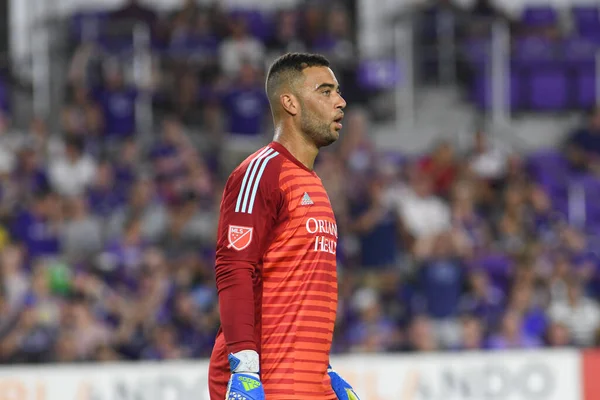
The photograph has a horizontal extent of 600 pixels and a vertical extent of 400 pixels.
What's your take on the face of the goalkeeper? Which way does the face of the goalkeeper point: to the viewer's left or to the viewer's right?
to the viewer's right

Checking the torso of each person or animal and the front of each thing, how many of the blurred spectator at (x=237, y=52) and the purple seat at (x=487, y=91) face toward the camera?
2

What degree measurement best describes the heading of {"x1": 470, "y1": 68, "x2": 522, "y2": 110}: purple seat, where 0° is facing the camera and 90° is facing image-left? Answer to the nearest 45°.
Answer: approximately 0°

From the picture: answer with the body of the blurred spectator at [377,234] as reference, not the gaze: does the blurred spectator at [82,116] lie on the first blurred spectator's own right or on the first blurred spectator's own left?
on the first blurred spectator's own right

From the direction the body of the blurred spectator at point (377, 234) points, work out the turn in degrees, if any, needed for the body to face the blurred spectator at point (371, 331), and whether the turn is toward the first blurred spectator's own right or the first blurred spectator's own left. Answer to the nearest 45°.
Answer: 0° — they already face them

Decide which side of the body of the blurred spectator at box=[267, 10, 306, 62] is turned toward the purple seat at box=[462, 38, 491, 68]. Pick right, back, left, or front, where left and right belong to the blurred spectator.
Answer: left

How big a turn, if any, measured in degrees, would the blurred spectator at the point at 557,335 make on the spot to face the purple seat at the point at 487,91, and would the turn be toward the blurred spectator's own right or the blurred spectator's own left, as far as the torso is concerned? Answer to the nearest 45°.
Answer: approximately 180°

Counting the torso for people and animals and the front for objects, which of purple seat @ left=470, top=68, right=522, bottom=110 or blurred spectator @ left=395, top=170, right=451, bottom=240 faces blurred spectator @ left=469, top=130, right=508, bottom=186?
the purple seat

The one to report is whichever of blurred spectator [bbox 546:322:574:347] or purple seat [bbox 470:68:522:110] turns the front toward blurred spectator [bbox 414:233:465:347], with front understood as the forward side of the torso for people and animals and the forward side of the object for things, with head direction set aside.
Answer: the purple seat
